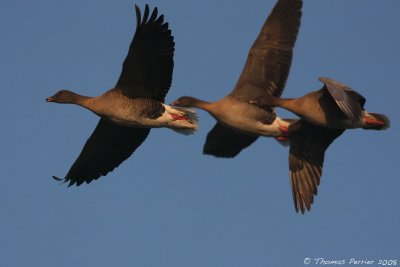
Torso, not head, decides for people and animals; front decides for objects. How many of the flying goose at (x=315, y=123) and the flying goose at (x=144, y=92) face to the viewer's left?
2

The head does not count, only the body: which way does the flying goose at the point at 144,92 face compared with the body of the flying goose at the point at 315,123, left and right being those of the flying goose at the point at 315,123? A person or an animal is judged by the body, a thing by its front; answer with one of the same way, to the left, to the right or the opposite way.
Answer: the same way

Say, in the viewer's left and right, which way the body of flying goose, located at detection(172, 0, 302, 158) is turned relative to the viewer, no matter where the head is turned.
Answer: facing to the left of the viewer

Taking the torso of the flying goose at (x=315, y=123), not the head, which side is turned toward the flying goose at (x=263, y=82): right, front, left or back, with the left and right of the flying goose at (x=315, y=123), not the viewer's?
front

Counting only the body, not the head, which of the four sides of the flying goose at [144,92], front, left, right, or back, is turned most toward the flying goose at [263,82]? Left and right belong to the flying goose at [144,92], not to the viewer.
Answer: back

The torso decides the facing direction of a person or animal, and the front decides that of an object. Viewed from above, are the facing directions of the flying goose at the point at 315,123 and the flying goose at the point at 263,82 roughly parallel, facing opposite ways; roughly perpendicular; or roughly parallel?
roughly parallel

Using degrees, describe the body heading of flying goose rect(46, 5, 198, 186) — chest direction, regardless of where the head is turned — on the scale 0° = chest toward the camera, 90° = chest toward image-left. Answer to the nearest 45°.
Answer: approximately 90°

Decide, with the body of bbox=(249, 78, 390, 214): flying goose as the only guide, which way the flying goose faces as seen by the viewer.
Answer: to the viewer's left

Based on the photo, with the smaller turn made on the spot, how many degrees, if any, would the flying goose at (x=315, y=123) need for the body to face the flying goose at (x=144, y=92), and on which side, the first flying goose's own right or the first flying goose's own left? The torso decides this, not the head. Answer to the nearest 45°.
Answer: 0° — it already faces it

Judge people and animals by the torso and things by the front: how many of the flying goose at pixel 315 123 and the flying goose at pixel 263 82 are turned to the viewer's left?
2

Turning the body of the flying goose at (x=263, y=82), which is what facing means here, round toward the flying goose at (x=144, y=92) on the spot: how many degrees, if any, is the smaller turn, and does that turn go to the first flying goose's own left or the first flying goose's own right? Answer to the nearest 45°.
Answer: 0° — it already faces it

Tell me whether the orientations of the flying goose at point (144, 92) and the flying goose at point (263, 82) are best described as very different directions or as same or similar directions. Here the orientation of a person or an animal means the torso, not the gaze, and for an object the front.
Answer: same or similar directions

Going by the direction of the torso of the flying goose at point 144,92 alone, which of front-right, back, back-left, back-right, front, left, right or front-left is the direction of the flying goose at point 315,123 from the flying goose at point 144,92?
back
